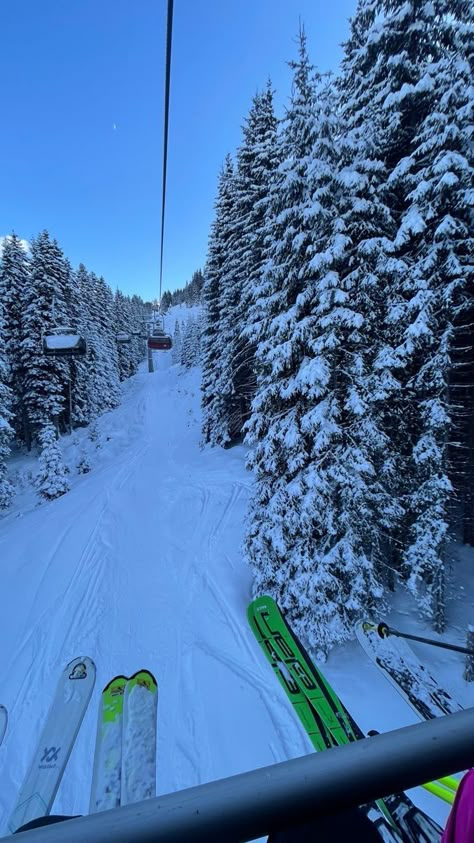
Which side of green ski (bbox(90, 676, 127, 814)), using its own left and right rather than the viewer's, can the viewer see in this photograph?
back

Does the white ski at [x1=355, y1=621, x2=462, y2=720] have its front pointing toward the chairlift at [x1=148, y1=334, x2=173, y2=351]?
yes

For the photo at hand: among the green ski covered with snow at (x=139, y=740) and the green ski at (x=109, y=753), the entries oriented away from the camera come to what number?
2

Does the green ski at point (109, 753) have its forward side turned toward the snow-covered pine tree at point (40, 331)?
yes

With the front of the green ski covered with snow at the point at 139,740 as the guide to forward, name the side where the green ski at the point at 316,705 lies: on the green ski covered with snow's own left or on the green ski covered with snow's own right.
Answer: on the green ski covered with snow's own right

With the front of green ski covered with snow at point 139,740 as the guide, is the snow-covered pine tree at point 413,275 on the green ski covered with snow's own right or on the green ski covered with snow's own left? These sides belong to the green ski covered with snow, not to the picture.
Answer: on the green ski covered with snow's own right

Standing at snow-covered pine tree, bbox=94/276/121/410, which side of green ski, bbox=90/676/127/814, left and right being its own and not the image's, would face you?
front

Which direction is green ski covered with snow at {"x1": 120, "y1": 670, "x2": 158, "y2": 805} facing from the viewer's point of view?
away from the camera

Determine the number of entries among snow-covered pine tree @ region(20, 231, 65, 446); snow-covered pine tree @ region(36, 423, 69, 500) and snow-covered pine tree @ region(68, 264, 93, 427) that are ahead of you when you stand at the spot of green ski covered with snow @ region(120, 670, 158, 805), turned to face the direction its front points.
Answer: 3

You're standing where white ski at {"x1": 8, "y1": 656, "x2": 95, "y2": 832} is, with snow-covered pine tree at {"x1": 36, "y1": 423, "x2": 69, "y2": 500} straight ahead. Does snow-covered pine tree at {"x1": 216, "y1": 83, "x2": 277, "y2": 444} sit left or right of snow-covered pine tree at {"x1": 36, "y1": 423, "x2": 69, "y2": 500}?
right

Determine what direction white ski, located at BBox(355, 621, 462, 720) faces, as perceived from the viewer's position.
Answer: facing away from the viewer and to the left of the viewer

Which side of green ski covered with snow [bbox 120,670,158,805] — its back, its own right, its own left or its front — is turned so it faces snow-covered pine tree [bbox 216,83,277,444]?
front

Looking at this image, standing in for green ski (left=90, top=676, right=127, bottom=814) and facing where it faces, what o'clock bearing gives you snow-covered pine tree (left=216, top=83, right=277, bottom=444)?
The snow-covered pine tree is roughly at 1 o'clock from the green ski.

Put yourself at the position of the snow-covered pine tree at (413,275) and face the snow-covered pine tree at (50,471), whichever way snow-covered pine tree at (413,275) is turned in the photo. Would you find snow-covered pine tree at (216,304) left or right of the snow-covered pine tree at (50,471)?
right

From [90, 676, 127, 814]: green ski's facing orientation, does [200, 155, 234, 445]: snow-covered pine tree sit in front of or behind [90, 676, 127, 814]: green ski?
in front
